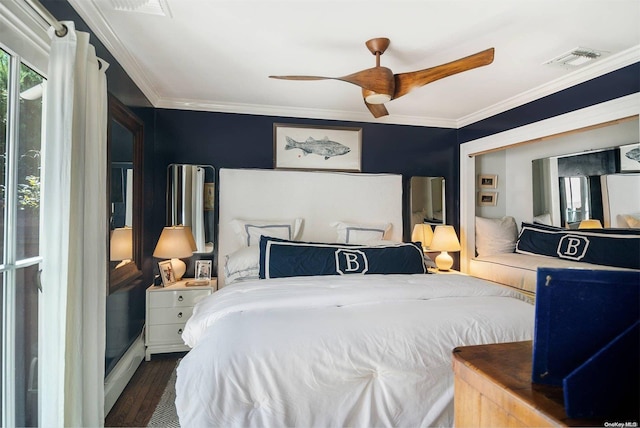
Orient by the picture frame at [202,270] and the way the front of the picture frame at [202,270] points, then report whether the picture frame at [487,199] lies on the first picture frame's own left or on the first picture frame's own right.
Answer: on the first picture frame's own left

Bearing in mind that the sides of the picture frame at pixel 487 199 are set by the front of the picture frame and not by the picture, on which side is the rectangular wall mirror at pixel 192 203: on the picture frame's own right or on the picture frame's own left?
on the picture frame's own right

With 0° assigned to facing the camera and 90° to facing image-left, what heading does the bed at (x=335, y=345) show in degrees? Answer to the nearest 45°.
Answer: approximately 0°

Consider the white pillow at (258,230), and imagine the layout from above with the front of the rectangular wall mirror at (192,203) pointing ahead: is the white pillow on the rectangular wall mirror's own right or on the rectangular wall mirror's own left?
on the rectangular wall mirror's own left
